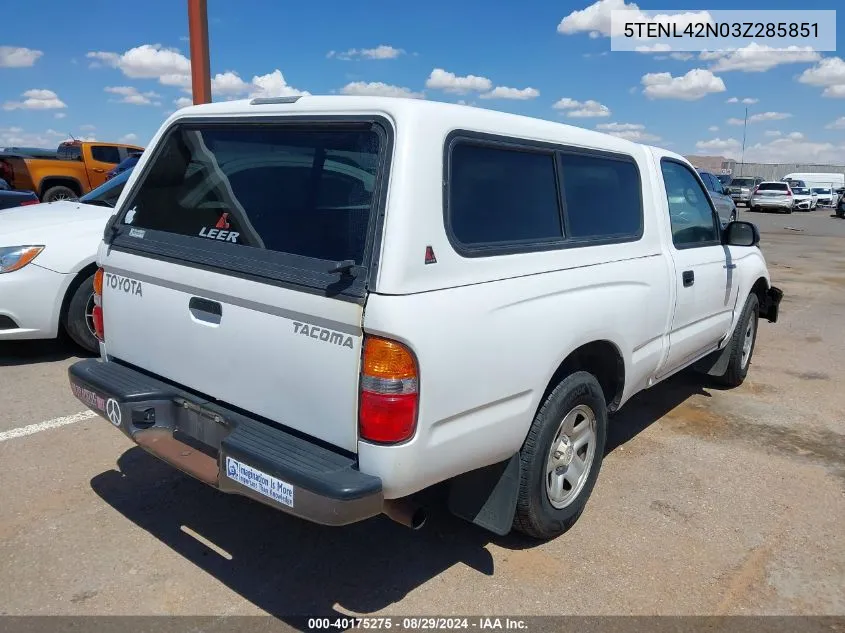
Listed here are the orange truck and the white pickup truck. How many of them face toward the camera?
0

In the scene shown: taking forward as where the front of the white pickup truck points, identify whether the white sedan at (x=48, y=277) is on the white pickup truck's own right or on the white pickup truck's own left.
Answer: on the white pickup truck's own left

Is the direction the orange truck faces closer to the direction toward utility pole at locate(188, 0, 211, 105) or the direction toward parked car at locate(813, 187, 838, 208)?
the parked car

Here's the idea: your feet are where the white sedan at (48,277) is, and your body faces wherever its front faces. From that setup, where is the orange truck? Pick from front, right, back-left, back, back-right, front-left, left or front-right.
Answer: back-right

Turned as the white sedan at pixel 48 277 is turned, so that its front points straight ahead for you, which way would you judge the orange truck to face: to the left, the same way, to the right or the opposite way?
the opposite way

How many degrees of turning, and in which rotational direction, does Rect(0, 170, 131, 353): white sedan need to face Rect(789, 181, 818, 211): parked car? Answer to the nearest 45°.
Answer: approximately 180°

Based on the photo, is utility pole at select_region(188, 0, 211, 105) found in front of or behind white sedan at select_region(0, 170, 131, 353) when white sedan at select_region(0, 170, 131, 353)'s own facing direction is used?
behind

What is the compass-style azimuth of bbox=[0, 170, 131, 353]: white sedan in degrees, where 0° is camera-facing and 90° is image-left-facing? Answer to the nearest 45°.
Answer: approximately 45°

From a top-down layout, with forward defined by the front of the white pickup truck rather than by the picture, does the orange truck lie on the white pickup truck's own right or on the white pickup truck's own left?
on the white pickup truck's own left

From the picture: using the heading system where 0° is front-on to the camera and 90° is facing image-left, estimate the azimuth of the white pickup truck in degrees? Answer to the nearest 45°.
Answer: approximately 225°

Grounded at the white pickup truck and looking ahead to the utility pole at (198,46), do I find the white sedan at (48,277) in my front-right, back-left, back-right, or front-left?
front-left
